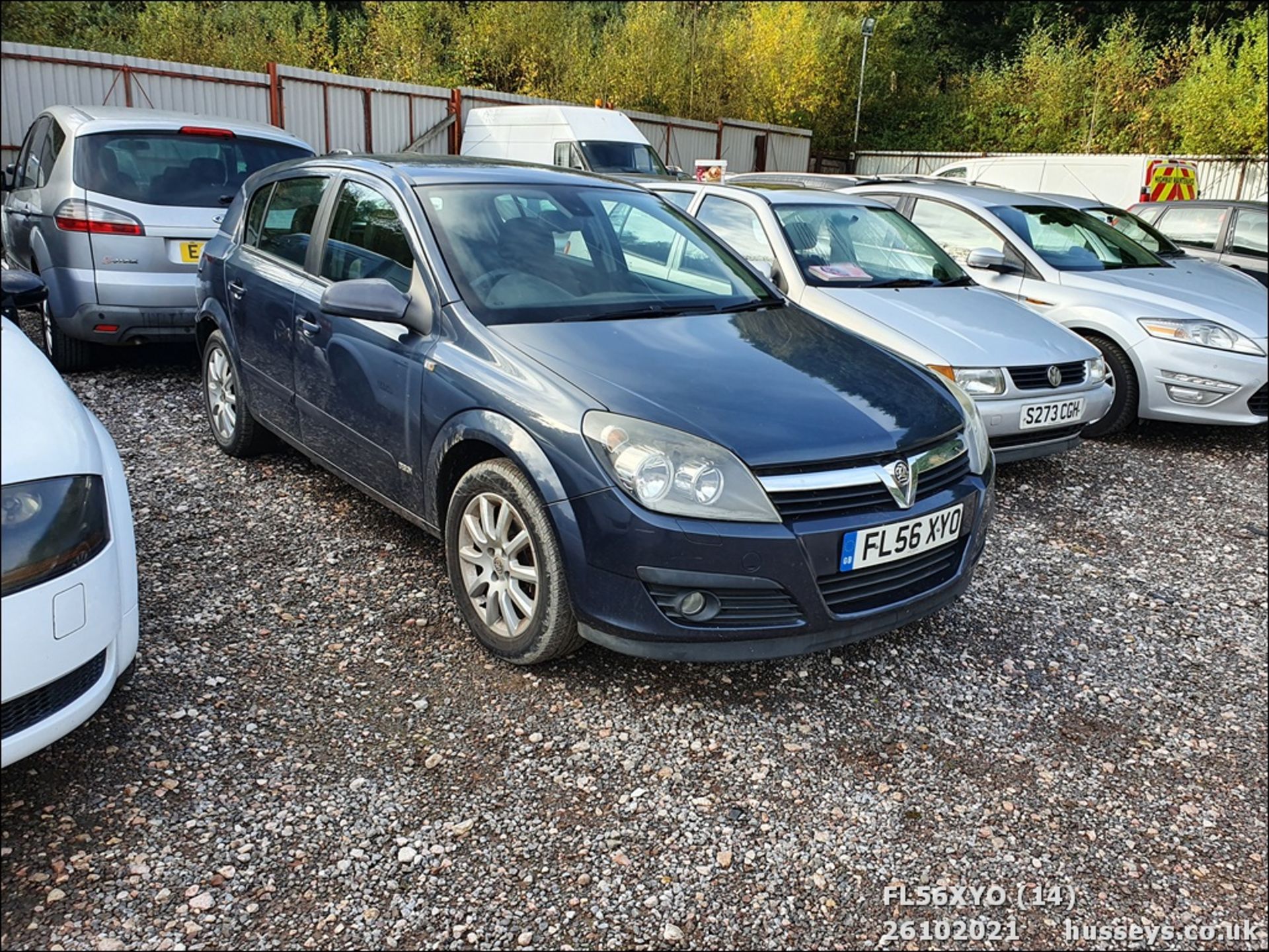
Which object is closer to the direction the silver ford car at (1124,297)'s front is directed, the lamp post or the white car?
the white car

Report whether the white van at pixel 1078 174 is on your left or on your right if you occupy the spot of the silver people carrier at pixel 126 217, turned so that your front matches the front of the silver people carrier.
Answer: on your right

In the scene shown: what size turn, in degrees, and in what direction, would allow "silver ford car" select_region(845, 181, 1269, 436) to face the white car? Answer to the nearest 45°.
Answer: approximately 45° to its right

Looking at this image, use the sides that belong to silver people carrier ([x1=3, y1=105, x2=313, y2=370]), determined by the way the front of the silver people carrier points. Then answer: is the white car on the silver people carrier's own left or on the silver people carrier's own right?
on the silver people carrier's own left

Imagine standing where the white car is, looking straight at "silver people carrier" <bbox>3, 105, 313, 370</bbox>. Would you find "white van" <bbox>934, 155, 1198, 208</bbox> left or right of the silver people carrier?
right

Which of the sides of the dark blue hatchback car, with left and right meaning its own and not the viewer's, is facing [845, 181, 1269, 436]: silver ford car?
left

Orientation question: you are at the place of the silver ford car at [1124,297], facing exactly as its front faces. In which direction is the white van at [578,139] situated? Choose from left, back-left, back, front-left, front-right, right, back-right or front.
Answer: back

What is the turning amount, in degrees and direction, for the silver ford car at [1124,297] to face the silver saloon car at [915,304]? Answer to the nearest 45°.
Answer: approximately 90° to its right

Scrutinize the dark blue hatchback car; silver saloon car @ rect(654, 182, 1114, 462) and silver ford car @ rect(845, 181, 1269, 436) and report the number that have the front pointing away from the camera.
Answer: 0

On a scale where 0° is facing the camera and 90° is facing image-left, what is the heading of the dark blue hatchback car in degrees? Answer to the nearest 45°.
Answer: approximately 315°

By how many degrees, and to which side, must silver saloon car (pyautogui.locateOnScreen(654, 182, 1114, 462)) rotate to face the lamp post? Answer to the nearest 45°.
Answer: approximately 135° to its left

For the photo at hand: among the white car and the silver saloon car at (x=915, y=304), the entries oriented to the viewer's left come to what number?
0

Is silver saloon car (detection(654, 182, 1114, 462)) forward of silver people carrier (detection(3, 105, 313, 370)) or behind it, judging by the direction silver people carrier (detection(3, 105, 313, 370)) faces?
behind

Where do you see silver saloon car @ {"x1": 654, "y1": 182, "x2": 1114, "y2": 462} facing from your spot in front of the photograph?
facing the viewer and to the right of the viewer
